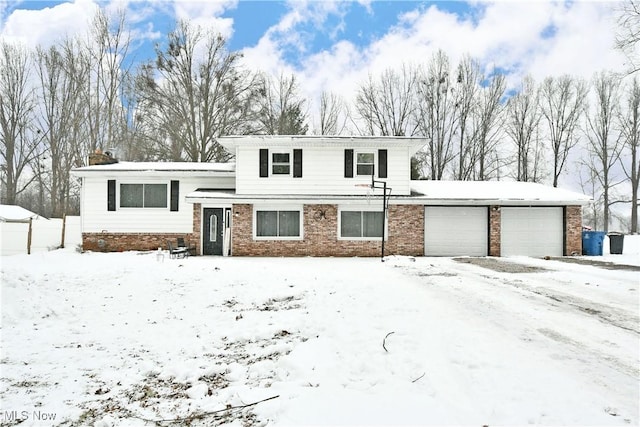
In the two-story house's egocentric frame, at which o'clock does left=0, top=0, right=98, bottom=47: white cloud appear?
The white cloud is roughly at 4 o'clock from the two-story house.

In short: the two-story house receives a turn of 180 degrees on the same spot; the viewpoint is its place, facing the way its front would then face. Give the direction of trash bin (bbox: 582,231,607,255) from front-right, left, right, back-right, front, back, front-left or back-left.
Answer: right

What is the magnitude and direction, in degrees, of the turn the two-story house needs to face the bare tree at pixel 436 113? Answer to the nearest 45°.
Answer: approximately 135° to its left

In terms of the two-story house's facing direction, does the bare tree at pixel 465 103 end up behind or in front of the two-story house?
behind

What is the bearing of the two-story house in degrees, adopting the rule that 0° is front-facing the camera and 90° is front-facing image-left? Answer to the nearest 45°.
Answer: approximately 0°

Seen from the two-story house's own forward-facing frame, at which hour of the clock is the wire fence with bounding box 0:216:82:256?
The wire fence is roughly at 3 o'clock from the two-story house.

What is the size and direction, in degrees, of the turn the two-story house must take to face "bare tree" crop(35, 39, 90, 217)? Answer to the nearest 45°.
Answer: approximately 135° to its right

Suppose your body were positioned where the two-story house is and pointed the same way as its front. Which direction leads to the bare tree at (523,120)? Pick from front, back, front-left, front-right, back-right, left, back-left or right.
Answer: back-left

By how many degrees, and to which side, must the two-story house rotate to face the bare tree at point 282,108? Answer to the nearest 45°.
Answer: approximately 180°

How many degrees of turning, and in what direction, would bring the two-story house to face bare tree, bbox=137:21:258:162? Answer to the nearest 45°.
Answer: approximately 135° to its right

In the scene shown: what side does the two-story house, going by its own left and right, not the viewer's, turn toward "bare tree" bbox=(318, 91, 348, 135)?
back

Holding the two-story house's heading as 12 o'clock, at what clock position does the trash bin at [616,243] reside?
The trash bin is roughly at 9 o'clock from the two-story house.
